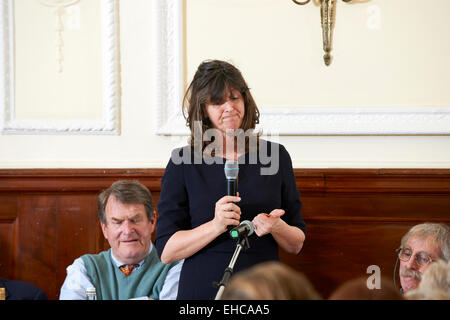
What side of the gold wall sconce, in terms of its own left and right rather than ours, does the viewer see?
front

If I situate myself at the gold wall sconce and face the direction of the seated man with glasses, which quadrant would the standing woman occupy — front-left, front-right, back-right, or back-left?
front-right

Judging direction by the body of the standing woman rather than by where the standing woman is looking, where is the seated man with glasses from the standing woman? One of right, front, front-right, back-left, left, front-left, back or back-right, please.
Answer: left

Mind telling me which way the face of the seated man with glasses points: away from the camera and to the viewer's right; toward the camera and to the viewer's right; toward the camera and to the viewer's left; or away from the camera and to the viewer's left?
toward the camera and to the viewer's left

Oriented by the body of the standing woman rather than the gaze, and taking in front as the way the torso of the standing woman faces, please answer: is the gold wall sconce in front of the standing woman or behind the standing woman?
behind

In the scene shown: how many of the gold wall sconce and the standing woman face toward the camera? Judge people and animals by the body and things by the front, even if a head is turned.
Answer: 2

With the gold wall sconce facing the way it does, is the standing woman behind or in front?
in front

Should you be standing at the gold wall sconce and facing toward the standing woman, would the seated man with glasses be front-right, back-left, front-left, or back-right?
front-left

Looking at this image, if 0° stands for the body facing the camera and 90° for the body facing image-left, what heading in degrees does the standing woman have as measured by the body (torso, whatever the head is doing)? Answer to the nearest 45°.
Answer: approximately 0°
